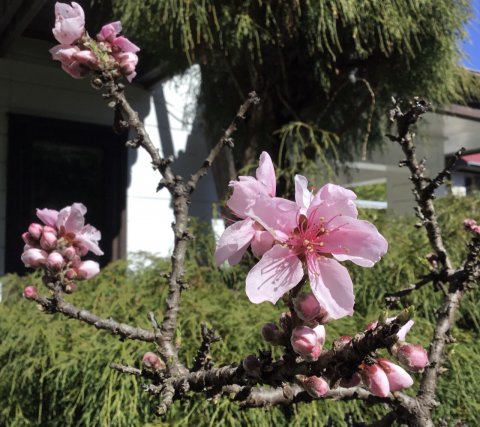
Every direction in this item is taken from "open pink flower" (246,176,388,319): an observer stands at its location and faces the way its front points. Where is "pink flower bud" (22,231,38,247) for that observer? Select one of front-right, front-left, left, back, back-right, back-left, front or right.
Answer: back-right

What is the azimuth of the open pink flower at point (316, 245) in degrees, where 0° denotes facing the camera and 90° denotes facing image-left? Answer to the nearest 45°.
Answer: approximately 0°

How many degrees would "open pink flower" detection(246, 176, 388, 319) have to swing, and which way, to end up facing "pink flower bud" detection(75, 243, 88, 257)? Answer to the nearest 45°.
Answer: approximately 135° to its right

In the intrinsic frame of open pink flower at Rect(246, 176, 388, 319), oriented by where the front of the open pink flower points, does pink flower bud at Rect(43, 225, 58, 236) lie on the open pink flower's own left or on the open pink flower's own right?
on the open pink flower's own right

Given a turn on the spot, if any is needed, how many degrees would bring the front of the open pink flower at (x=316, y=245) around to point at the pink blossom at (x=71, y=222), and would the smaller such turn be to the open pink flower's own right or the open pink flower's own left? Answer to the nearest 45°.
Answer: approximately 135° to the open pink flower's own right

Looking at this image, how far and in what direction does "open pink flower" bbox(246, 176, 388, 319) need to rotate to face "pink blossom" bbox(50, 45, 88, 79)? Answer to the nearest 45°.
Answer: approximately 135° to its right

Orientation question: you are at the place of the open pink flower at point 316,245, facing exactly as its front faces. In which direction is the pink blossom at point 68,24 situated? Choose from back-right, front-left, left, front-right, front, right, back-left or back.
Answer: back-right

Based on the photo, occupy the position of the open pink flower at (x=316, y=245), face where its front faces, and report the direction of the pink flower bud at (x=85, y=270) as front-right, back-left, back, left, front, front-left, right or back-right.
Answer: back-right
